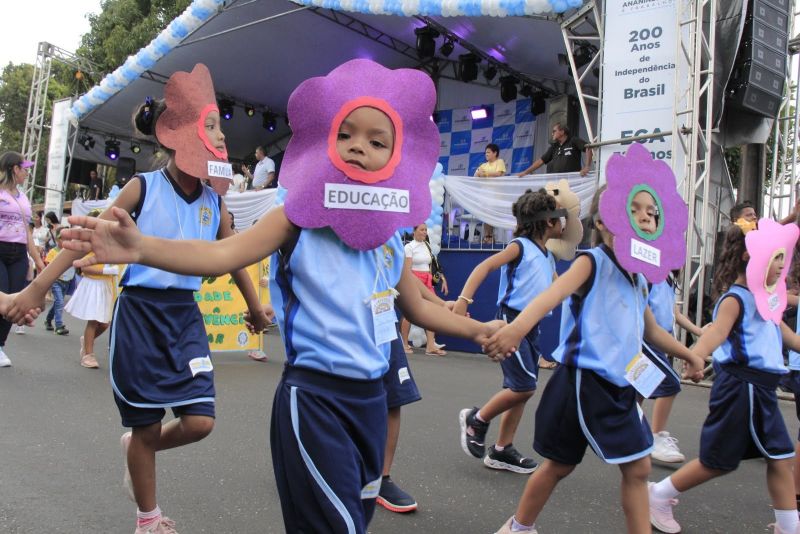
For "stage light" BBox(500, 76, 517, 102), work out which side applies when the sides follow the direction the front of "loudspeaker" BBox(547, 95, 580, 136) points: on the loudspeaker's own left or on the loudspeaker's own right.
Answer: on the loudspeaker's own right

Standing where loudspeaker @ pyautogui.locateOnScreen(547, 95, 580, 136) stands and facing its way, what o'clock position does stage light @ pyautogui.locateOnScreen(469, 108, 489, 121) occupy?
The stage light is roughly at 3 o'clock from the loudspeaker.

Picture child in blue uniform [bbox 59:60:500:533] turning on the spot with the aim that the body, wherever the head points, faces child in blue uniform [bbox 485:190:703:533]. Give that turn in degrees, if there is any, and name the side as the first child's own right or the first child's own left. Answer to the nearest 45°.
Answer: approximately 90° to the first child's own left

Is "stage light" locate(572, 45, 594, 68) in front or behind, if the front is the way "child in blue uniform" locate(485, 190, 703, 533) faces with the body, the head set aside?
behind

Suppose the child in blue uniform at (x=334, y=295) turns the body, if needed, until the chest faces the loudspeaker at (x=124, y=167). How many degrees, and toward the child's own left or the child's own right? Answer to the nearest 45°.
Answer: approximately 135° to the child's own left

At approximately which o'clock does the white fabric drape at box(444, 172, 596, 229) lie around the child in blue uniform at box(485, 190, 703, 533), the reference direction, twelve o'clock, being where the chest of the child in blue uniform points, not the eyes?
The white fabric drape is roughly at 7 o'clock from the child in blue uniform.

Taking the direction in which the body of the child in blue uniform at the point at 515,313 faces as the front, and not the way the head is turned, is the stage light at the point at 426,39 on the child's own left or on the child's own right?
on the child's own left

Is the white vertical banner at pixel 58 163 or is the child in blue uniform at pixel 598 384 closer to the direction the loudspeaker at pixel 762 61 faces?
the child in blue uniform

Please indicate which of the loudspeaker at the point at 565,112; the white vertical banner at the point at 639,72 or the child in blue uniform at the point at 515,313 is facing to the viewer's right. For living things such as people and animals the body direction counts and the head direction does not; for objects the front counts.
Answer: the child in blue uniform

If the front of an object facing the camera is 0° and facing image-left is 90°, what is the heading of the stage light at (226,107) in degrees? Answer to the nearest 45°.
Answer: approximately 315°

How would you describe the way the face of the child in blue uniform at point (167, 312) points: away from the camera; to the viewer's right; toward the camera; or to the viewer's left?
to the viewer's right
